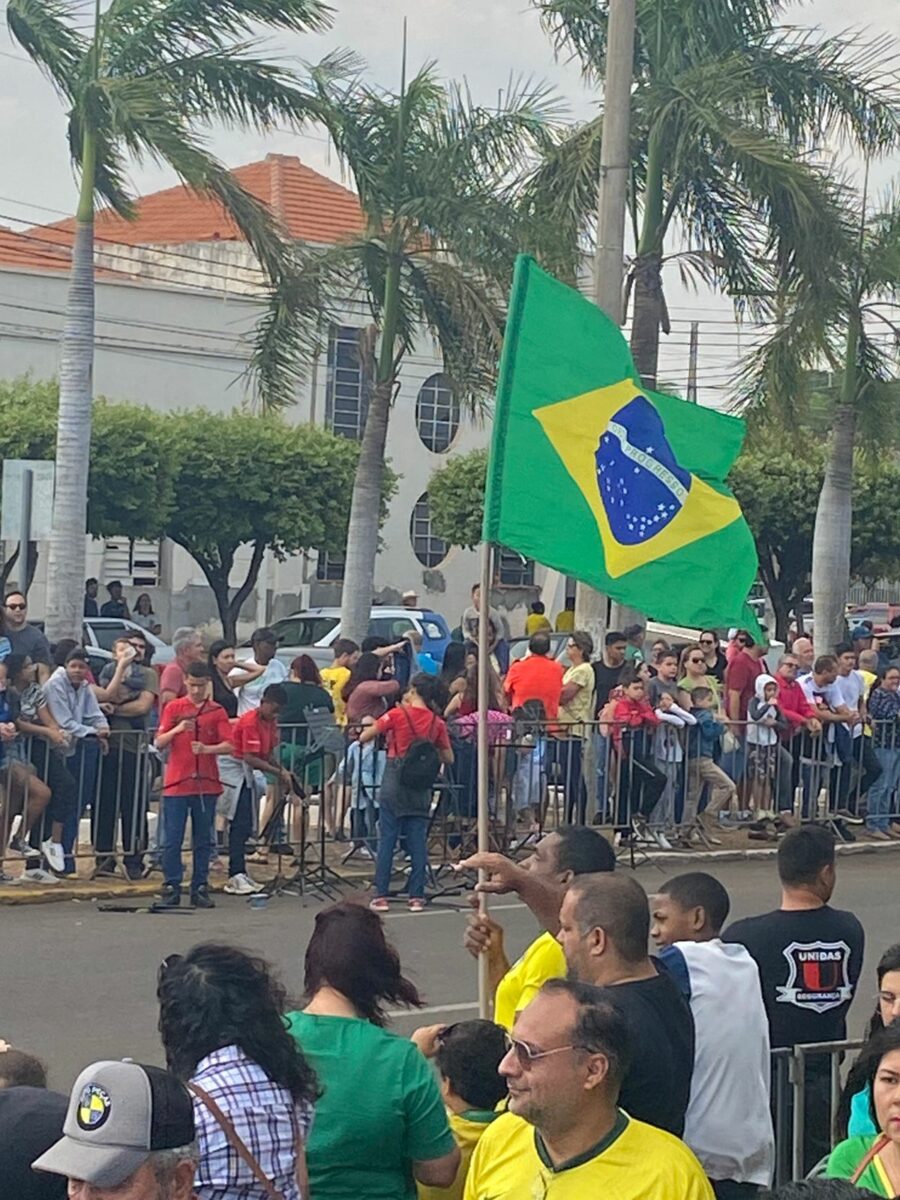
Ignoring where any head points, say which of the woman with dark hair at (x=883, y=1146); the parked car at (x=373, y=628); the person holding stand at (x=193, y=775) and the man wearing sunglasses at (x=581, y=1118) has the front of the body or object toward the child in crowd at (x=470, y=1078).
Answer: the person holding stand

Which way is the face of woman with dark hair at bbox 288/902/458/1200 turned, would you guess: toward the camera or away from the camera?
away from the camera

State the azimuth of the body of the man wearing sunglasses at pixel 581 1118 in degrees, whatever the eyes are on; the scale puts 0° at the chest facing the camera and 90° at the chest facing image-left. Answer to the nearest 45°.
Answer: approximately 45°

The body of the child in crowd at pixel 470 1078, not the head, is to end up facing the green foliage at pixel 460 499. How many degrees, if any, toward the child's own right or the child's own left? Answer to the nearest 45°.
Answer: approximately 45° to the child's own right

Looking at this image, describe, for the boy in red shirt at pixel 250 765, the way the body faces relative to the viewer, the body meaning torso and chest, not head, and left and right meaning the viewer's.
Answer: facing to the right of the viewer

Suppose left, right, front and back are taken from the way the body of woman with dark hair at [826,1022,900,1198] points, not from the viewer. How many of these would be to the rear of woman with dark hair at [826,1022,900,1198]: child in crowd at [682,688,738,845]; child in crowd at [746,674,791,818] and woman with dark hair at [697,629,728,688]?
3

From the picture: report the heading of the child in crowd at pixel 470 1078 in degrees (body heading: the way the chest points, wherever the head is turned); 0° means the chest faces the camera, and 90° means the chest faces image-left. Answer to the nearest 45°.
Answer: approximately 135°

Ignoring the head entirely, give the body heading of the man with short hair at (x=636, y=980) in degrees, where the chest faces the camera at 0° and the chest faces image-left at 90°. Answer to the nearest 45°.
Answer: approximately 135°

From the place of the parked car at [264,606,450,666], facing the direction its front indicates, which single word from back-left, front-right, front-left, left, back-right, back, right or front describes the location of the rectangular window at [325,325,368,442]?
right
